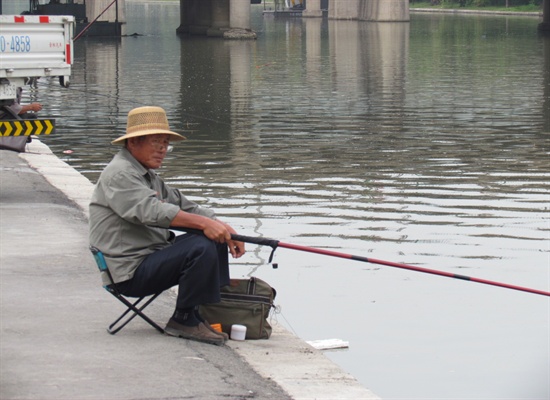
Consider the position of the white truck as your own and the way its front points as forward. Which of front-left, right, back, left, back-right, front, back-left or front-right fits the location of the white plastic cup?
back

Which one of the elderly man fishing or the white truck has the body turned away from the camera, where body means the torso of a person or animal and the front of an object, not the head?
the white truck

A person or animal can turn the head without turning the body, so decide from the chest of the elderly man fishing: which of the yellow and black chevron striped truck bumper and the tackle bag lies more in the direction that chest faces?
the tackle bag

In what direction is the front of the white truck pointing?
away from the camera

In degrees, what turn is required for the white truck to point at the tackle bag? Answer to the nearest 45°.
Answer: approximately 180°

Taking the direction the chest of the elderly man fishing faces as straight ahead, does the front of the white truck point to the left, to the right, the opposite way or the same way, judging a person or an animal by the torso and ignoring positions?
to the left

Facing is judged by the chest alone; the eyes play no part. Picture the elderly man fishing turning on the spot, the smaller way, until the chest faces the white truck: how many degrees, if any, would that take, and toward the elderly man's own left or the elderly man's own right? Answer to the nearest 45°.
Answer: approximately 90° to the elderly man's own left

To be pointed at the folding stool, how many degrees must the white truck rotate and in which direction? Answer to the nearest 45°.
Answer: approximately 180°

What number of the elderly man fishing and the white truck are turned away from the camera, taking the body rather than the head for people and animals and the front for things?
1

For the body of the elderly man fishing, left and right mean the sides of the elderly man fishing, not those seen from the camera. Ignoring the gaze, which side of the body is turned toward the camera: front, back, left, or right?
right

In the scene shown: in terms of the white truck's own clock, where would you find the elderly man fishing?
The elderly man fishing is roughly at 6 o'clock from the white truck.
